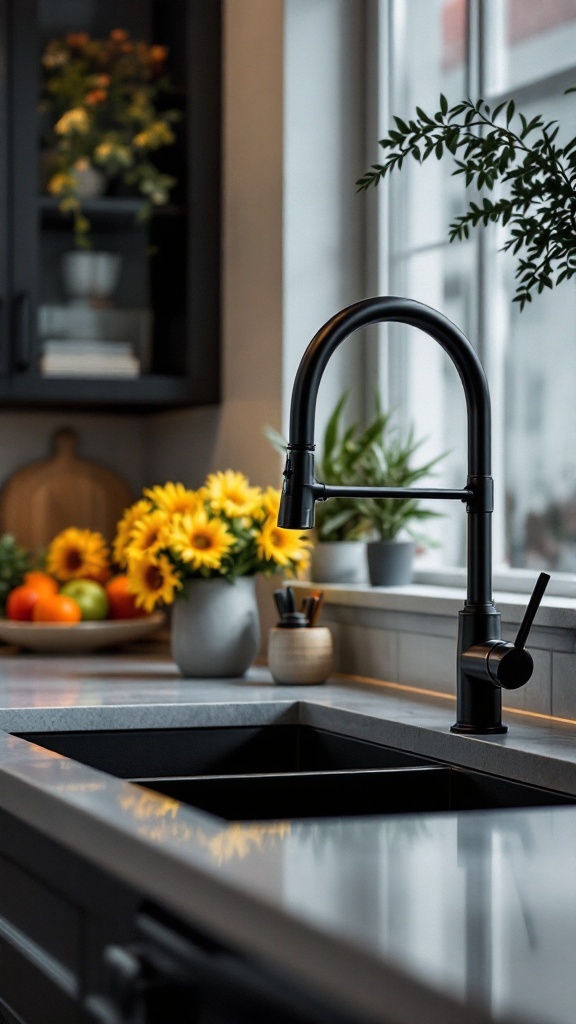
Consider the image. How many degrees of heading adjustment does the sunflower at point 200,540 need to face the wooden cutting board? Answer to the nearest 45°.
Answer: approximately 180°

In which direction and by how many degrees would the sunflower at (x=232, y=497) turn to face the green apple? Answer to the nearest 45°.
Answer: approximately 135° to its right

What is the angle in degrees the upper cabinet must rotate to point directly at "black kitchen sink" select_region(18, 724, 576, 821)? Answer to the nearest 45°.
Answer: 0° — it already faces it

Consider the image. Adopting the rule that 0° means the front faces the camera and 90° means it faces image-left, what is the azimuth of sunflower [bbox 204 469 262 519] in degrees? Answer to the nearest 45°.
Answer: approximately 0°

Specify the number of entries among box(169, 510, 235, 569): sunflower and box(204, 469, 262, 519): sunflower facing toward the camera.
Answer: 2
